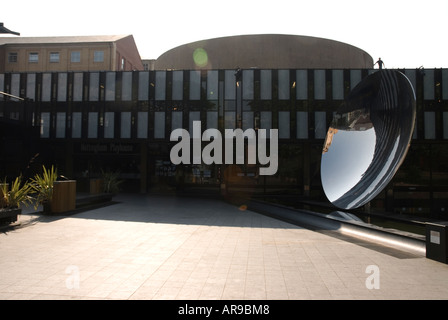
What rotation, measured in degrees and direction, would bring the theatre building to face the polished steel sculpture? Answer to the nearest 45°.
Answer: approximately 45° to its left

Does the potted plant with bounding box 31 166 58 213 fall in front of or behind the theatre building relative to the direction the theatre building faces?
in front

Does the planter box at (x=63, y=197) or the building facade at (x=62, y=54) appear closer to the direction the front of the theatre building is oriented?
the planter box

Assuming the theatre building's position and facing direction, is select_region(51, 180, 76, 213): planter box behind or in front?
in front

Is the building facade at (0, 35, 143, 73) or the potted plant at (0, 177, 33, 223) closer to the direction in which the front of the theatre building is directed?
the potted plant

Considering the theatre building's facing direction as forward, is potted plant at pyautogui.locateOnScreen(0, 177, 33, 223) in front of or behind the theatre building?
in front

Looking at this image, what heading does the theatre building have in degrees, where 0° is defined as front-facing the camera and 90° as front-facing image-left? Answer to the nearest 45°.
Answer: approximately 0°

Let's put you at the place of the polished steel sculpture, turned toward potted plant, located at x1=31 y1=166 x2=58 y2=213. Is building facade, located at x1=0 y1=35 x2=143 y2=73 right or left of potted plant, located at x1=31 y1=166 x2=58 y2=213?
right

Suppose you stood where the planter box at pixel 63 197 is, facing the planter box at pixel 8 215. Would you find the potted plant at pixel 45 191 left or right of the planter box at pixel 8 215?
right

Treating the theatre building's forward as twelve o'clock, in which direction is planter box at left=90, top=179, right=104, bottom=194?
The planter box is roughly at 2 o'clock from the theatre building.
